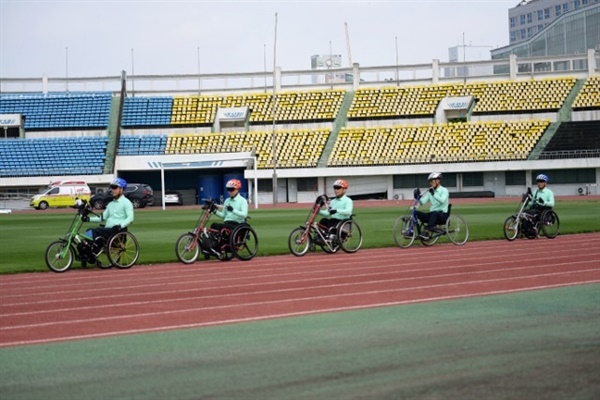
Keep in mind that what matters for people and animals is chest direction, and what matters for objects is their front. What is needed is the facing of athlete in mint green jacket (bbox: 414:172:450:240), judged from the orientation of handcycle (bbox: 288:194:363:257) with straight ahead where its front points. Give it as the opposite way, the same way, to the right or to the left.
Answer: the same way

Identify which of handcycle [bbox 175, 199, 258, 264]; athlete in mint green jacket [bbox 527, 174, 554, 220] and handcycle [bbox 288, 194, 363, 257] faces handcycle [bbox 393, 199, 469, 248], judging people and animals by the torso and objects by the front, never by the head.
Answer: the athlete in mint green jacket

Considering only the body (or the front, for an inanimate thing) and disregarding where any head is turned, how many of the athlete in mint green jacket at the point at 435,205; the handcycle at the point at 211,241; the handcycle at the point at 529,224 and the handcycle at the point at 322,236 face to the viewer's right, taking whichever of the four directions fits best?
0

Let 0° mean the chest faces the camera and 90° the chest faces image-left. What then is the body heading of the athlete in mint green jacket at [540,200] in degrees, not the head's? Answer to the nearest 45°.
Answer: approximately 45°

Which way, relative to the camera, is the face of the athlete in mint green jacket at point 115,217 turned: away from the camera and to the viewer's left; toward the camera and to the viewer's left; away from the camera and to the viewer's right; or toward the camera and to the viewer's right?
toward the camera and to the viewer's left

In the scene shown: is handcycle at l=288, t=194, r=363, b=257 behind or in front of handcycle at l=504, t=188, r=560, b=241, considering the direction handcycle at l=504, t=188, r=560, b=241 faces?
in front

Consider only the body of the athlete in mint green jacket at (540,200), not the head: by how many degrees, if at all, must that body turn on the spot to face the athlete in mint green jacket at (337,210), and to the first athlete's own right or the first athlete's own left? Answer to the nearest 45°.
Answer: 0° — they already face them

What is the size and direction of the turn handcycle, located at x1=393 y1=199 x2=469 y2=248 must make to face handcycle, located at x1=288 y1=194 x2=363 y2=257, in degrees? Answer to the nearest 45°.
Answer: approximately 45° to its left

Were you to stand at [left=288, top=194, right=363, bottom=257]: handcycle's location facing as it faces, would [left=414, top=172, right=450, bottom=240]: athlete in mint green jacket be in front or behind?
behind

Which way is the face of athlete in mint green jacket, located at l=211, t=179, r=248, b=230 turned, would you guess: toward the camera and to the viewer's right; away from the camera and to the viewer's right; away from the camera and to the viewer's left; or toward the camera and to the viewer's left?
toward the camera and to the viewer's left

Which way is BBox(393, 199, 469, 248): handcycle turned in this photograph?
to the viewer's left

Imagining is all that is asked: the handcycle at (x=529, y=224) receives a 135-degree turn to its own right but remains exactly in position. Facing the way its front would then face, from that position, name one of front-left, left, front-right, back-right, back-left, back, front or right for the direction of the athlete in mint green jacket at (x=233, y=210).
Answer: back-left

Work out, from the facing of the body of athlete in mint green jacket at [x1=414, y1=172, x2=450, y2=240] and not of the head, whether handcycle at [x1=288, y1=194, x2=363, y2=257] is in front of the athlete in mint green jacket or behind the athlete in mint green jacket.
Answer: in front

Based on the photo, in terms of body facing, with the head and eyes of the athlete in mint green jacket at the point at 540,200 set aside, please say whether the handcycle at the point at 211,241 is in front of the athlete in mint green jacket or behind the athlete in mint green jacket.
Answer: in front

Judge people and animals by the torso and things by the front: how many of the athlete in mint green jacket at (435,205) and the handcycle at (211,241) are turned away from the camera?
0

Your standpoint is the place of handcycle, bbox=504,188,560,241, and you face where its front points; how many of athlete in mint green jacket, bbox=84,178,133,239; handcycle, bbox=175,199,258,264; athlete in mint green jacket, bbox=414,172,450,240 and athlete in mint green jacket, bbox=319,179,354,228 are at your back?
0
